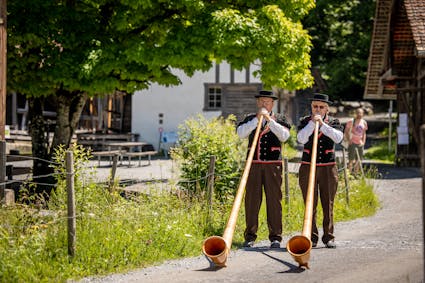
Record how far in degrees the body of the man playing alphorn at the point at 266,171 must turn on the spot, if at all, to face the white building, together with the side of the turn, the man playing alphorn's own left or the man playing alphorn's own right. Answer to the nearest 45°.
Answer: approximately 180°

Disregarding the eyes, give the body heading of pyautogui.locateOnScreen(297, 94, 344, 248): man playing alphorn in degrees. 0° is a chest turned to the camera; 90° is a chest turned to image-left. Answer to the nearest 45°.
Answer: approximately 0°

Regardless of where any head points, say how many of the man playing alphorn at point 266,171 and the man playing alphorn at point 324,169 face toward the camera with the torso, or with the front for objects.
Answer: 2

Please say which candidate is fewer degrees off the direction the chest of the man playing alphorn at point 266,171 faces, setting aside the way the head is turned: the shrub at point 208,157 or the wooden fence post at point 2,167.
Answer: the wooden fence post

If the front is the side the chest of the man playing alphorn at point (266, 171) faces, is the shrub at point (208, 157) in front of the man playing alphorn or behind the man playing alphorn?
behind

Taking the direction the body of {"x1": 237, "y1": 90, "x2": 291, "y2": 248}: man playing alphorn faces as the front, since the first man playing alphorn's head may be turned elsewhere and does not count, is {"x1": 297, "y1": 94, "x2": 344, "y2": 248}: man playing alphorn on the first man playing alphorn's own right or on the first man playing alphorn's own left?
on the first man playing alphorn's own left

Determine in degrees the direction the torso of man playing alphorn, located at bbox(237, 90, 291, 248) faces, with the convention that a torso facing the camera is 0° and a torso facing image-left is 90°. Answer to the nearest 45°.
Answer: approximately 0°

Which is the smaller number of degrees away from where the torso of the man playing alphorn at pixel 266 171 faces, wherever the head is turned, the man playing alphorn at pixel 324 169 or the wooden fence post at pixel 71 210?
the wooden fence post

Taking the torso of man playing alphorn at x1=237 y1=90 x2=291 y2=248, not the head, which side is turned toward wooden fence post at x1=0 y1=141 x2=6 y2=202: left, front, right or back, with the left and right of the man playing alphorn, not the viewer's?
right

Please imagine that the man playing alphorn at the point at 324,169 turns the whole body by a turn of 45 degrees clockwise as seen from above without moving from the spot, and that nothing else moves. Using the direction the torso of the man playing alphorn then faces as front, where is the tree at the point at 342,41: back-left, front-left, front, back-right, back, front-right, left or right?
back-right

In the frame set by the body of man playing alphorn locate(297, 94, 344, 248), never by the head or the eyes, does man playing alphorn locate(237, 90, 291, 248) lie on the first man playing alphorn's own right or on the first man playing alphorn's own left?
on the first man playing alphorn's own right
